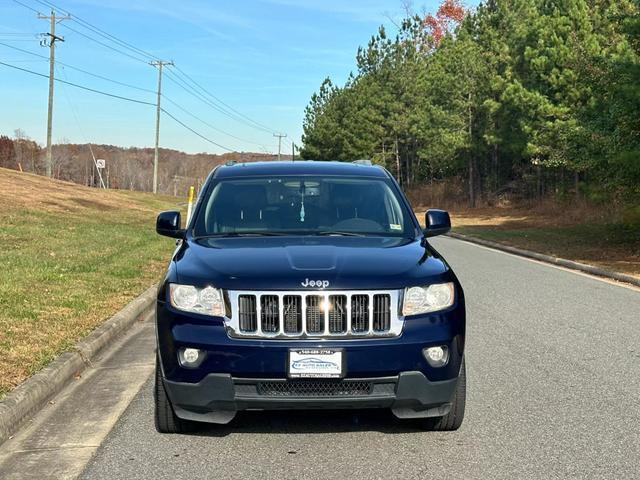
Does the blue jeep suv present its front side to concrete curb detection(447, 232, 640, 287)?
no

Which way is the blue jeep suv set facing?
toward the camera

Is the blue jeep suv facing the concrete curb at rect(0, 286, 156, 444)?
no
